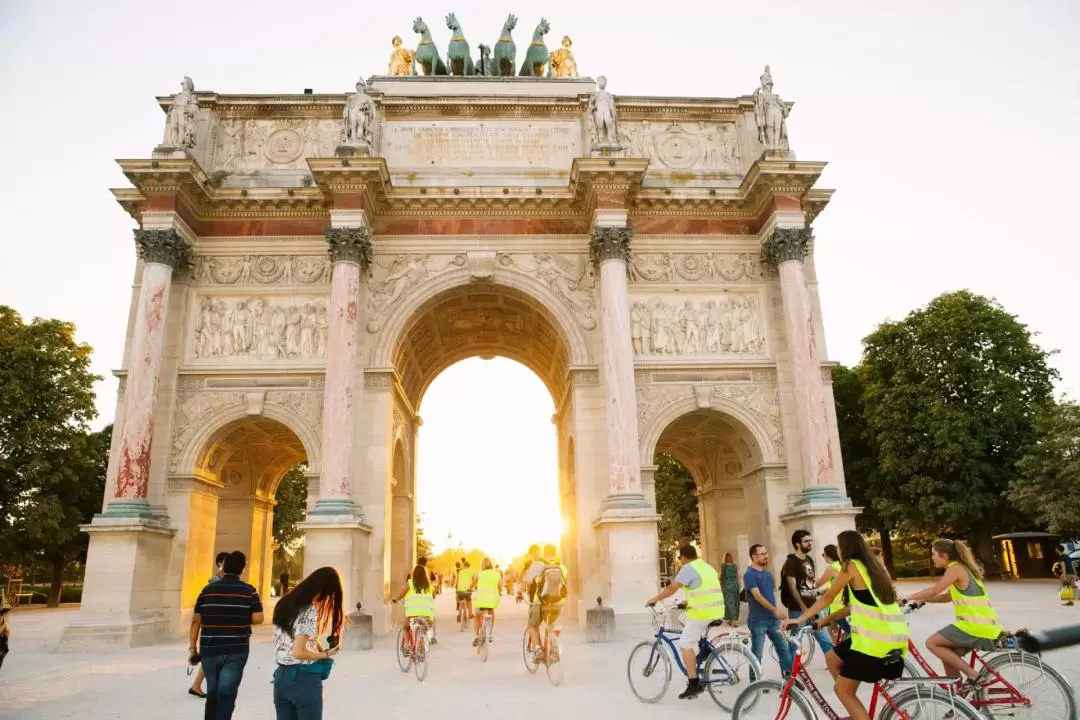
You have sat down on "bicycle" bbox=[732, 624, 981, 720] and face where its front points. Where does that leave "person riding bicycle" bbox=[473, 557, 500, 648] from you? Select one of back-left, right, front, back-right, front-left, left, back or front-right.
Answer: front-right

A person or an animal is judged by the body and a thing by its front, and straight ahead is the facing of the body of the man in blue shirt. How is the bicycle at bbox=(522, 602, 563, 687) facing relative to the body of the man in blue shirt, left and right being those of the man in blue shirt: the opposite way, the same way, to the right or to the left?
the opposite way

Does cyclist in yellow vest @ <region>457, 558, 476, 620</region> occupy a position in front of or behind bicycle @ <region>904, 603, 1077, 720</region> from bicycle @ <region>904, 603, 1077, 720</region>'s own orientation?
in front

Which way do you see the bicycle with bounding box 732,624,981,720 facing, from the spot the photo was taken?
facing to the left of the viewer

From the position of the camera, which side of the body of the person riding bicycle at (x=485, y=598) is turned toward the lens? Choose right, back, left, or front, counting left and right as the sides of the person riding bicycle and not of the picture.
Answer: back

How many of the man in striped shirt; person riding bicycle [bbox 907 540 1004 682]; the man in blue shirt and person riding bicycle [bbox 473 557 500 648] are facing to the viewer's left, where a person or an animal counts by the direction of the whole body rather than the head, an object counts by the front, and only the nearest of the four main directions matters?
1

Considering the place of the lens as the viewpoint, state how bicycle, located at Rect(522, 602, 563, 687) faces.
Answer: facing away from the viewer and to the left of the viewer

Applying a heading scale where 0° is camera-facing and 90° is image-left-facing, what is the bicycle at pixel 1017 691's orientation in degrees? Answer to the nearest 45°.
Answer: approximately 90°

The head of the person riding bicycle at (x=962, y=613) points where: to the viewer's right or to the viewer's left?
to the viewer's left

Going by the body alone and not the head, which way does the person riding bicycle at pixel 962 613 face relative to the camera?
to the viewer's left

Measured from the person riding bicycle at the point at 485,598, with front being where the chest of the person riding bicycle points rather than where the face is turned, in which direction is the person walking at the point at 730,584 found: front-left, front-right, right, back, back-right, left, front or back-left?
front-right

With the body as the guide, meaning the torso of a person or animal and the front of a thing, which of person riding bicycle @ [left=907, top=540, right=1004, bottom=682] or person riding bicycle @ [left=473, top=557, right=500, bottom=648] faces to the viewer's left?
person riding bicycle @ [left=907, top=540, right=1004, bottom=682]
